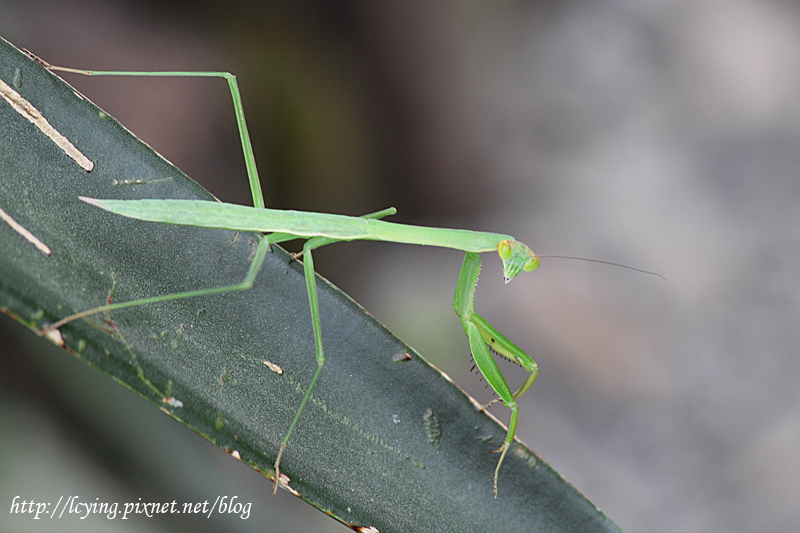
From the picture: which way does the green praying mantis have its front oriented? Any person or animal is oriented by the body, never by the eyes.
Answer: to the viewer's right
